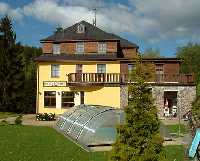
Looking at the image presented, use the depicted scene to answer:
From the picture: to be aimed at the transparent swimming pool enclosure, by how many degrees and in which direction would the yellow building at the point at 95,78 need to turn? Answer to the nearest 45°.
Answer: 0° — it already faces it

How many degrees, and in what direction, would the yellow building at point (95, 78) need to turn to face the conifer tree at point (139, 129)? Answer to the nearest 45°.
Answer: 0° — it already faces it

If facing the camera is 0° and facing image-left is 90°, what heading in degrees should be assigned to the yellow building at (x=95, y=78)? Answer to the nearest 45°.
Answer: approximately 0°
